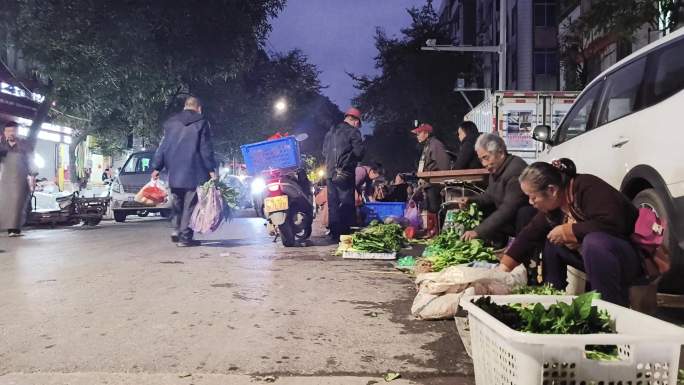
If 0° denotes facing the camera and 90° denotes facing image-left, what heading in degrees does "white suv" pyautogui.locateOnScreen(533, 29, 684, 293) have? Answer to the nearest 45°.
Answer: approximately 135°

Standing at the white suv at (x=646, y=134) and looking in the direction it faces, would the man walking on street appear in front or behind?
in front

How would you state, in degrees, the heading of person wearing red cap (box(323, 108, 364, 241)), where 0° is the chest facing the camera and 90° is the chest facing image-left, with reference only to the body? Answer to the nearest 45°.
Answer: approximately 225°

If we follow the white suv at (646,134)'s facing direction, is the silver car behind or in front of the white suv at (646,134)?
in front

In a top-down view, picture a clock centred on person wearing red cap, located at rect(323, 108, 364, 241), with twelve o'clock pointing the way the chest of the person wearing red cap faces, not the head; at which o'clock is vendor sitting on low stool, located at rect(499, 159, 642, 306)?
The vendor sitting on low stool is roughly at 4 o'clock from the person wearing red cap.

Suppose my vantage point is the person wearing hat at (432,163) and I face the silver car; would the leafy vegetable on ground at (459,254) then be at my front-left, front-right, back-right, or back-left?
back-left

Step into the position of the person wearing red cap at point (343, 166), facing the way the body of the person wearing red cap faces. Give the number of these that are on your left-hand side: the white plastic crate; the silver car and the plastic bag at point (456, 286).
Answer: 1

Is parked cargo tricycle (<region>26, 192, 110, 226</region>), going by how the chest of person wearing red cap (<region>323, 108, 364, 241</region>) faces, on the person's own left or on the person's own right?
on the person's own left

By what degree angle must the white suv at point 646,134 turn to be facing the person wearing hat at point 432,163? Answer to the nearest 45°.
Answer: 0° — it already faces them

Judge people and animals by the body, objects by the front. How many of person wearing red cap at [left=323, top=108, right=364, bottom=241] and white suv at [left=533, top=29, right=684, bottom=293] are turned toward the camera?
0

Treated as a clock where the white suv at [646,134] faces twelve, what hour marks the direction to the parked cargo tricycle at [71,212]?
The parked cargo tricycle is roughly at 11 o'clock from the white suv.

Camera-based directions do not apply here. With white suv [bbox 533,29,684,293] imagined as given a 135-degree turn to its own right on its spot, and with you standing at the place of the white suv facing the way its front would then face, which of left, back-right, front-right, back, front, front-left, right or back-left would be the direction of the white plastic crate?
right

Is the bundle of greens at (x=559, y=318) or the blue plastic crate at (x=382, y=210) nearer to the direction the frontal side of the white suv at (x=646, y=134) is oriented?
the blue plastic crate

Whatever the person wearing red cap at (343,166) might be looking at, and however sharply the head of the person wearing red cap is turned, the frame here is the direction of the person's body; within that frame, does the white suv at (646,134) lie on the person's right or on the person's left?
on the person's right
